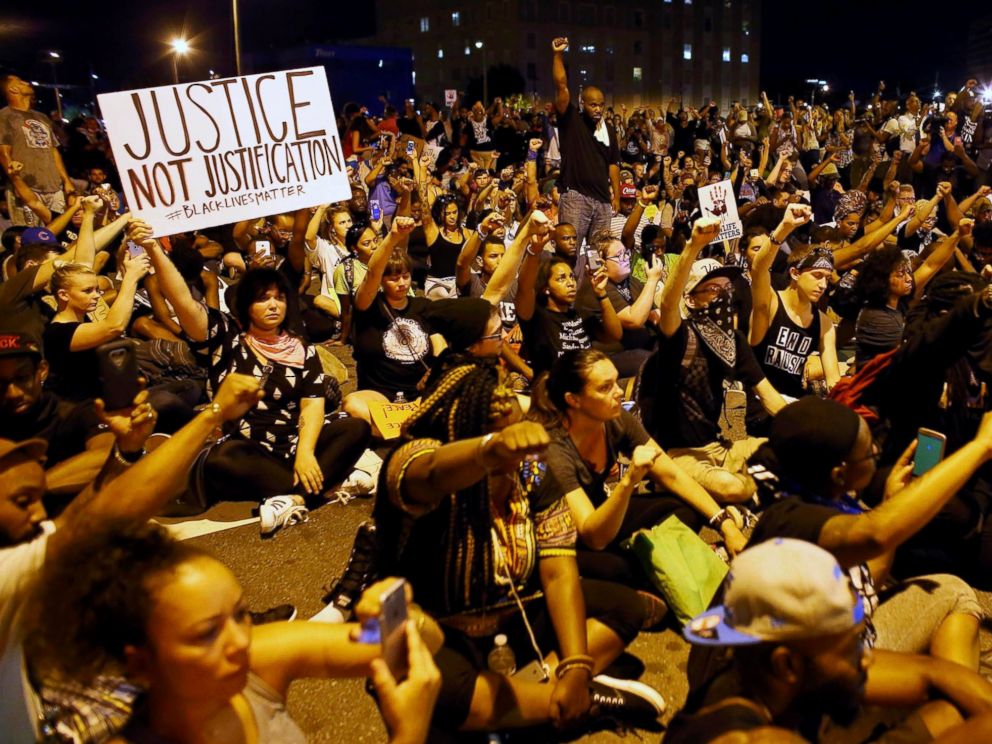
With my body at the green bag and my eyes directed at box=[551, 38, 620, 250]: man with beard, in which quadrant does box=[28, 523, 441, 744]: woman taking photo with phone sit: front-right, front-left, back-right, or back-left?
back-left

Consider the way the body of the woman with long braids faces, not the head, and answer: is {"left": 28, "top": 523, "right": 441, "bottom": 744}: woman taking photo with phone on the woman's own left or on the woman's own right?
on the woman's own right

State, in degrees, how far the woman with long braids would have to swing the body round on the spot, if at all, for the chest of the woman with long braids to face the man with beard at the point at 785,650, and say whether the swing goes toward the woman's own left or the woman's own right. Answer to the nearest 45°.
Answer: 0° — they already face them

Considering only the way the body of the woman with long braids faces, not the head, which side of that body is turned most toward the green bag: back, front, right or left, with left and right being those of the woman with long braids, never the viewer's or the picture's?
left

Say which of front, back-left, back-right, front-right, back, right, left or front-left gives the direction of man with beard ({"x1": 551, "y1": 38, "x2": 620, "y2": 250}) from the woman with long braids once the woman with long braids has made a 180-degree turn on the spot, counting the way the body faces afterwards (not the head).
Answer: front-right

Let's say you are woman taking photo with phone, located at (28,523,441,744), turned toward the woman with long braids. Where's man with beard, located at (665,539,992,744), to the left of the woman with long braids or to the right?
right
